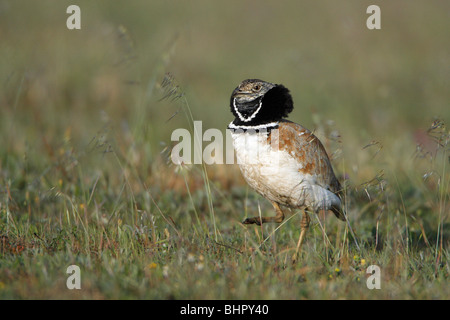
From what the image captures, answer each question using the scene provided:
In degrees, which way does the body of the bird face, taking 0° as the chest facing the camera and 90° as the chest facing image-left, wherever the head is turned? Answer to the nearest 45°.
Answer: approximately 45°
